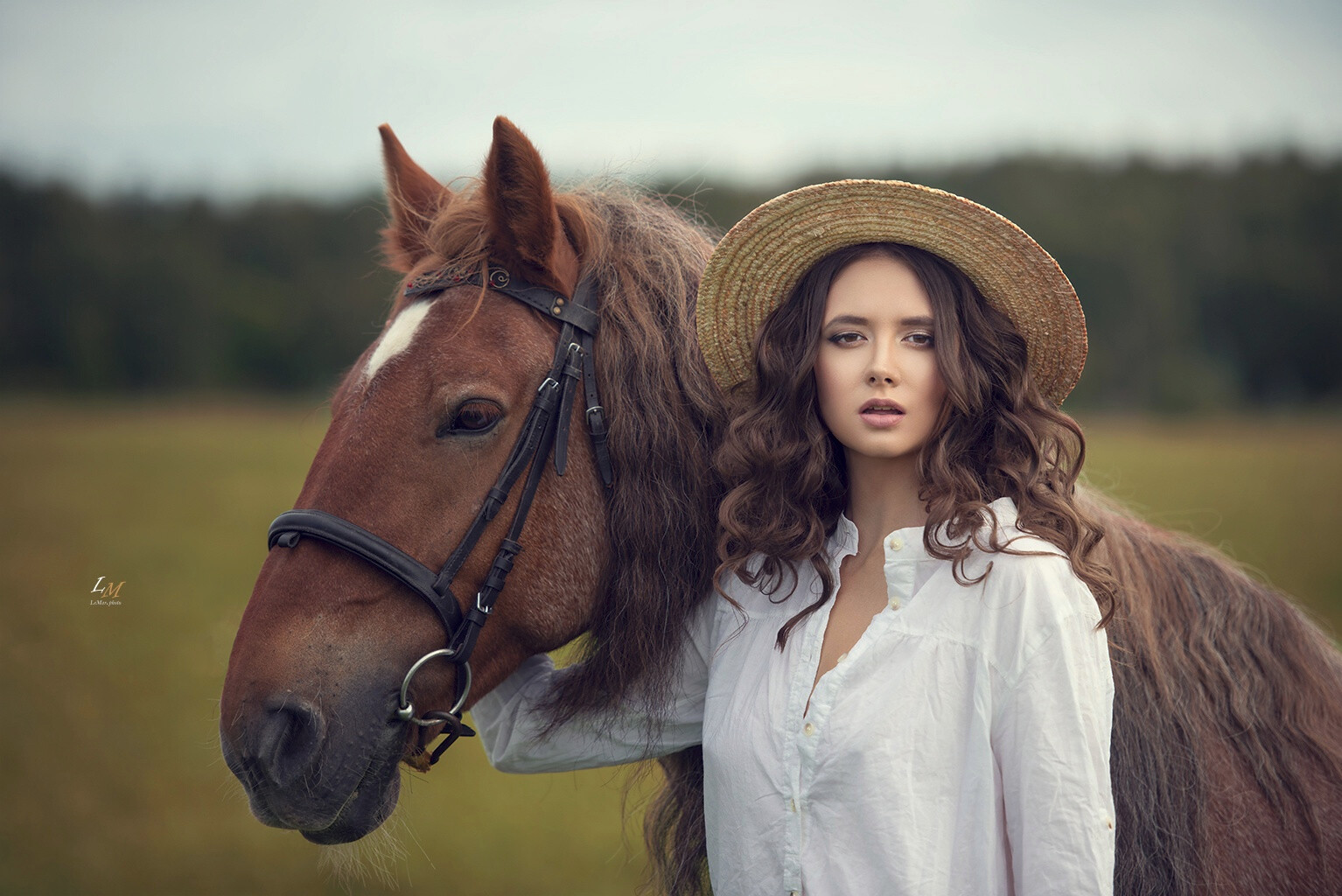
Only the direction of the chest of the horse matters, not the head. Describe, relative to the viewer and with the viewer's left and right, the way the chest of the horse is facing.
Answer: facing the viewer and to the left of the viewer

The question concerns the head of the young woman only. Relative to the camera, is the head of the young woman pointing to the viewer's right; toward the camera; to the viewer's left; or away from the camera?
toward the camera
